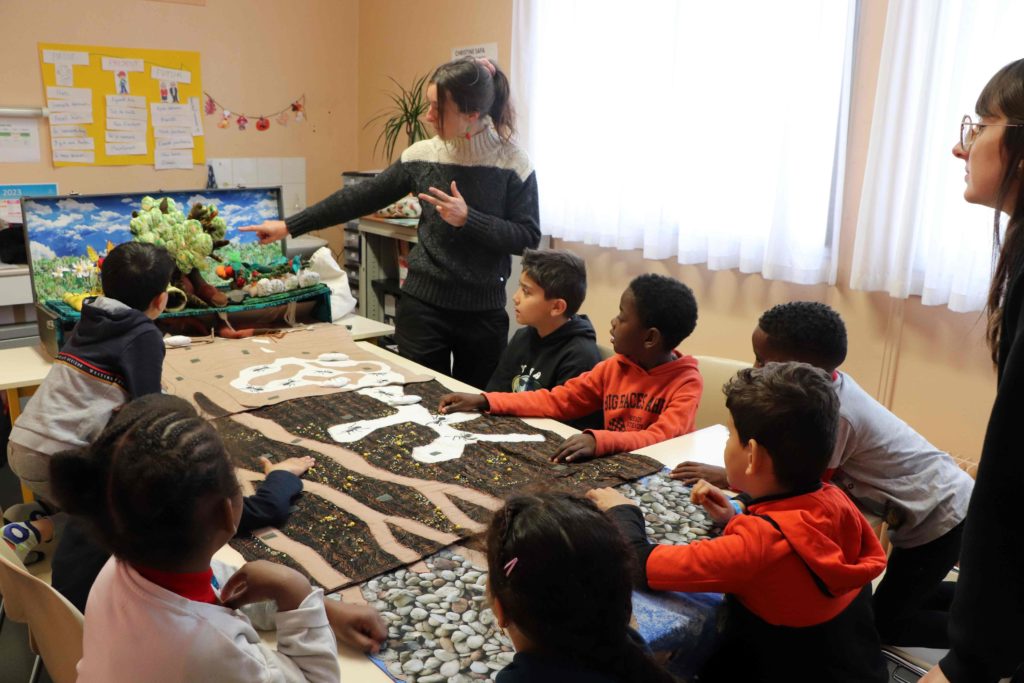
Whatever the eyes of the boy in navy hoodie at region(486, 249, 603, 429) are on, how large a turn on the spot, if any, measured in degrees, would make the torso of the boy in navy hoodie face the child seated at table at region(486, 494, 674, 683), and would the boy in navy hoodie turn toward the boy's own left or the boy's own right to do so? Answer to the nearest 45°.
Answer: approximately 45° to the boy's own left

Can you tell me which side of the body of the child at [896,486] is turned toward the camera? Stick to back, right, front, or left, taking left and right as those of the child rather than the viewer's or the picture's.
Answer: left

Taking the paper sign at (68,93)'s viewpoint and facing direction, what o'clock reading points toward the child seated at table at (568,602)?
The child seated at table is roughly at 12 o'clock from the paper sign.

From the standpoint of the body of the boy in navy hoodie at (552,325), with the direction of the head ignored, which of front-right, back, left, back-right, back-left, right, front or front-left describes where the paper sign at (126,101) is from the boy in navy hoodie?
right

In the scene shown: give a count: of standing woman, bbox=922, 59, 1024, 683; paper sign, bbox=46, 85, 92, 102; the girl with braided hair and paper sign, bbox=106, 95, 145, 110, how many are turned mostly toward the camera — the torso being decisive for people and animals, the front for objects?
2

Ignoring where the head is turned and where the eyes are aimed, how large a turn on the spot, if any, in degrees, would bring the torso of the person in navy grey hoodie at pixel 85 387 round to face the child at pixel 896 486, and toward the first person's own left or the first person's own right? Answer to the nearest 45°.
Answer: approximately 90° to the first person's own right

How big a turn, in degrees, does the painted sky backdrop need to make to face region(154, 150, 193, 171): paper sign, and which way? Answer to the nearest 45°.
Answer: approximately 180°

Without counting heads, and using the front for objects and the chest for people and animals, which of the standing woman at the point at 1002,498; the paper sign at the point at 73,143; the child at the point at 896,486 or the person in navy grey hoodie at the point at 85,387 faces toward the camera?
the paper sign

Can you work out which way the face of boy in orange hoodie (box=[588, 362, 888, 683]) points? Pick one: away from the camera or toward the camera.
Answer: away from the camera

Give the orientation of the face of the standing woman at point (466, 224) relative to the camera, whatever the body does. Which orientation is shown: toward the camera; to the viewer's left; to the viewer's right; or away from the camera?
to the viewer's left

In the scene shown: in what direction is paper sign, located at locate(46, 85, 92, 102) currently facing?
toward the camera

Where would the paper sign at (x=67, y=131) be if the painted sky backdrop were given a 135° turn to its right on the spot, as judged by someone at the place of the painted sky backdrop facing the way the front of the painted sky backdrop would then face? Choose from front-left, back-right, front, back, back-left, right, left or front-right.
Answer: front-right
